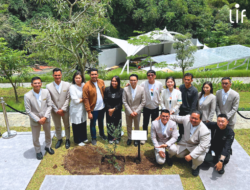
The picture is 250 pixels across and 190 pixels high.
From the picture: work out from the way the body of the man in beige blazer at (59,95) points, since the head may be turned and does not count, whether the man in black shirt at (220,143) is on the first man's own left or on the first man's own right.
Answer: on the first man's own left

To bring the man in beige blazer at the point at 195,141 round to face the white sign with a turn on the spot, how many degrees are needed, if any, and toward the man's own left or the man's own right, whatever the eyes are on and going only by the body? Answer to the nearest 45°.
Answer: approximately 45° to the man's own right

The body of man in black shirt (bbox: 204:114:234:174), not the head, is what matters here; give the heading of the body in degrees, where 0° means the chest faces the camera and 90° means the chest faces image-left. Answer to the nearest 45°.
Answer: approximately 45°

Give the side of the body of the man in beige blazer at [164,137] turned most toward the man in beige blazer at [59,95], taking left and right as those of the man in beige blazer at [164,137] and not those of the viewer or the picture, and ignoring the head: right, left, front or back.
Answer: right

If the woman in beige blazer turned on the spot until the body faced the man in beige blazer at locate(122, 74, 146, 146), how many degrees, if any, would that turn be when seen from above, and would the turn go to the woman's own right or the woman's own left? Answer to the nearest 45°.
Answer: approximately 90° to the woman's own right

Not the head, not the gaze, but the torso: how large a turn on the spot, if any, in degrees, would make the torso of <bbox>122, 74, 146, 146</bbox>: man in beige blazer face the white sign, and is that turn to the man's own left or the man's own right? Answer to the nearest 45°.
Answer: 0° — they already face it
